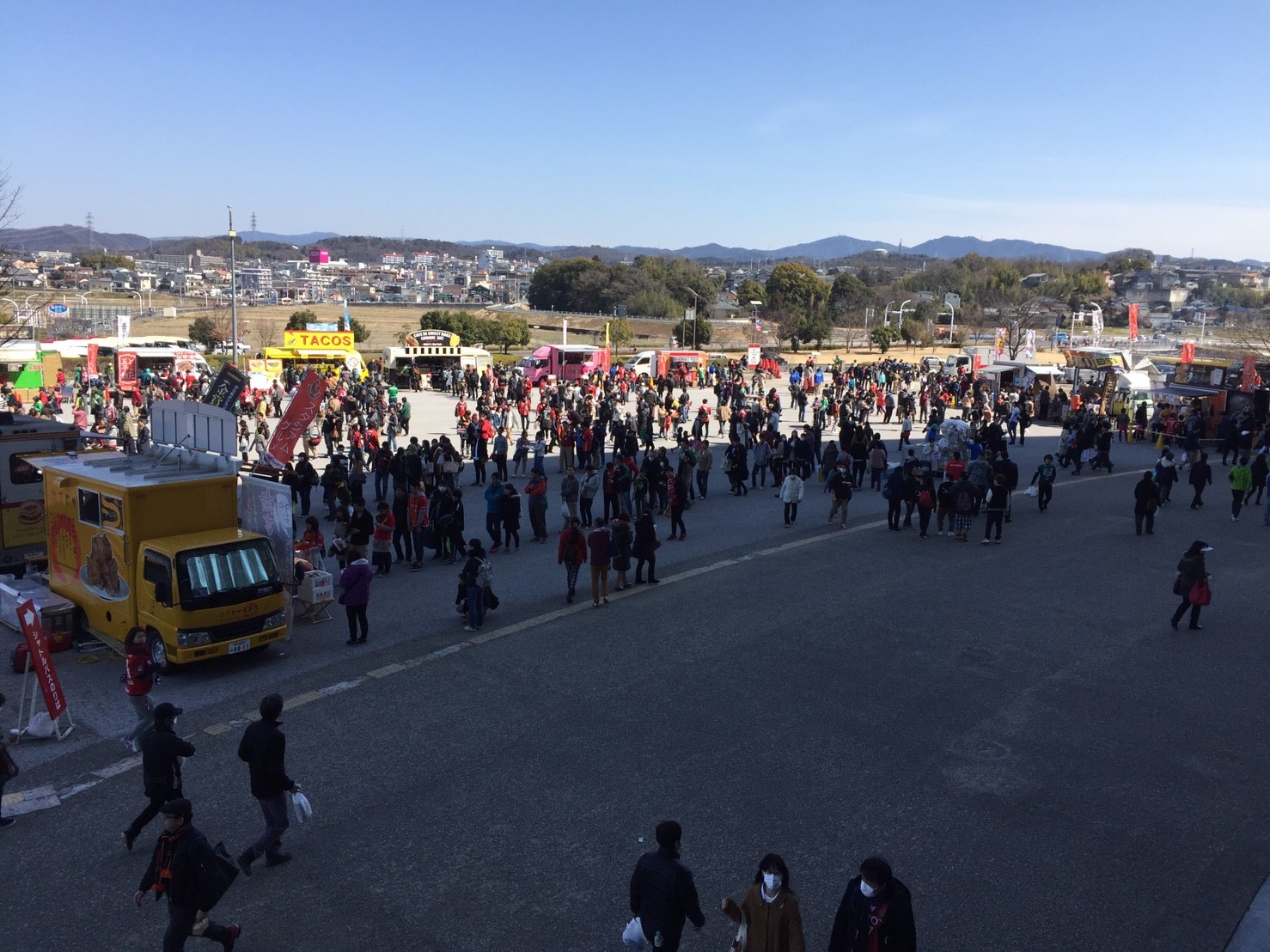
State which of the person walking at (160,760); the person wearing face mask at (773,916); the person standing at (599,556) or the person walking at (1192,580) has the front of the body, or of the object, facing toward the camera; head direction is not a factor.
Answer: the person wearing face mask

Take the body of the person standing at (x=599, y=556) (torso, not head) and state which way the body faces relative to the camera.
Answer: away from the camera

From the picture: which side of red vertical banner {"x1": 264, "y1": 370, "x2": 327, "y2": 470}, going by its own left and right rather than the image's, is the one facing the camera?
front

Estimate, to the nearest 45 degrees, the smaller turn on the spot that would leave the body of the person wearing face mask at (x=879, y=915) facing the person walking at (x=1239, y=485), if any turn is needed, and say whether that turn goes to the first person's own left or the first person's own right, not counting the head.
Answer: approximately 180°

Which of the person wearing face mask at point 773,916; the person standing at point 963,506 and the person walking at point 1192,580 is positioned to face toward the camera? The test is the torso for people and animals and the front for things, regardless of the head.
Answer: the person wearing face mask

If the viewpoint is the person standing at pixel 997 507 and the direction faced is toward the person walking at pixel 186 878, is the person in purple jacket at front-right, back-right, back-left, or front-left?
front-right

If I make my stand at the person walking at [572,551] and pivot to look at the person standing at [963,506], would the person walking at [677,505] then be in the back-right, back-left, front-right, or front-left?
front-left

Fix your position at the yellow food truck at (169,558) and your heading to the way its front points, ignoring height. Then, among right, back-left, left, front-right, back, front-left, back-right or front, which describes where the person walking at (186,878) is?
front-right

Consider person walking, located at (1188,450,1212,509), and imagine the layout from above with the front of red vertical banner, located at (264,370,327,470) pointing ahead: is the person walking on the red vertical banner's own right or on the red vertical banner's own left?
on the red vertical banner's own left

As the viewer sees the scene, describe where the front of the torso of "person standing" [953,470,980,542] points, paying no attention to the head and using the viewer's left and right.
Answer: facing away from the viewer

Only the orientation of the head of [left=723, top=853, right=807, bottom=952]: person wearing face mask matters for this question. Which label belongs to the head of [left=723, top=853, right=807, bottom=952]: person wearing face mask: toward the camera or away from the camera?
toward the camera

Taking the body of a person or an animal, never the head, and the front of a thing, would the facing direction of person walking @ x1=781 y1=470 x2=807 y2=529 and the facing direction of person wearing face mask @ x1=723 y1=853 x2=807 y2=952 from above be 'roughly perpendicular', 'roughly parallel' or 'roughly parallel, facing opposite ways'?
roughly parallel
